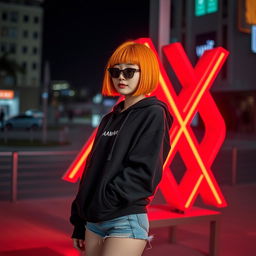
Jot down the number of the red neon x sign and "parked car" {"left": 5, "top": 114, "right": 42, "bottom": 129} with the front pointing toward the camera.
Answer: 1

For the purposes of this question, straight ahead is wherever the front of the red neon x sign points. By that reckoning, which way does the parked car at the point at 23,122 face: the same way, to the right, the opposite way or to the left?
to the right

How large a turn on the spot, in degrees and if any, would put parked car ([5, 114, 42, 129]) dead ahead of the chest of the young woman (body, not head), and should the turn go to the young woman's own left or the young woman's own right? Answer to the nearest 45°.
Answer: approximately 135° to the young woman's own right

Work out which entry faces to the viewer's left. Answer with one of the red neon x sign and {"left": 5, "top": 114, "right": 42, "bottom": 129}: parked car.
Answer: the parked car

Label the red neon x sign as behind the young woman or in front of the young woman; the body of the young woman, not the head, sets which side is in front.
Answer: behind

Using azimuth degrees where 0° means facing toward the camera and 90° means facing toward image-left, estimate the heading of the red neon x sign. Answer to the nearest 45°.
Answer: approximately 0°

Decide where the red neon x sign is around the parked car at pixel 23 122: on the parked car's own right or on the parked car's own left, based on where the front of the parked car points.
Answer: on the parked car's own left

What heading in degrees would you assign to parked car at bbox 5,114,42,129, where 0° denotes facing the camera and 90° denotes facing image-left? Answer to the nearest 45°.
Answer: approximately 90°

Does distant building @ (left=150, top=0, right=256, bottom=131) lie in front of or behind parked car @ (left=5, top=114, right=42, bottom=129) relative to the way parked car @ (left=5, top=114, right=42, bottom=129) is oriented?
behind
